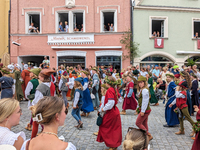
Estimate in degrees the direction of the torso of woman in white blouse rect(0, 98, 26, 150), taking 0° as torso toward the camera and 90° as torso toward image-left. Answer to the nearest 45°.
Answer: approximately 225°

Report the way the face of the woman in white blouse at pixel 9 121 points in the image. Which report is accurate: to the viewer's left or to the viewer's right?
to the viewer's right

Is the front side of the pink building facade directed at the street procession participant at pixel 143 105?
yes

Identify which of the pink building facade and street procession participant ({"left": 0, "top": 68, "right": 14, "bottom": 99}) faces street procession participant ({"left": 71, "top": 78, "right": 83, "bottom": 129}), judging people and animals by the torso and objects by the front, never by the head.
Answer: the pink building facade
